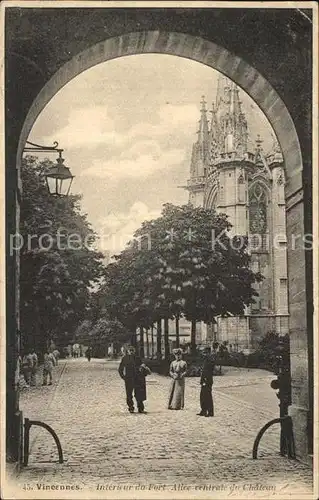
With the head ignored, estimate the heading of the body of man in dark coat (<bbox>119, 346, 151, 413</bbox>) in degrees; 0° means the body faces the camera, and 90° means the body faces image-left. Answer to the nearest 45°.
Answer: approximately 0°

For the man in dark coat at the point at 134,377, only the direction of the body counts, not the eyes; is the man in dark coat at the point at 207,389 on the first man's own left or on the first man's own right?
on the first man's own left

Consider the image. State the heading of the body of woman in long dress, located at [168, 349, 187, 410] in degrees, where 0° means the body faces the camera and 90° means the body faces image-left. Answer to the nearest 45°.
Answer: approximately 0°

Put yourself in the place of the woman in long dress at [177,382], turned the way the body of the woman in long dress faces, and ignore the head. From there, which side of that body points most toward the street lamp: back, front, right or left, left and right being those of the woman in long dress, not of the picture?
front

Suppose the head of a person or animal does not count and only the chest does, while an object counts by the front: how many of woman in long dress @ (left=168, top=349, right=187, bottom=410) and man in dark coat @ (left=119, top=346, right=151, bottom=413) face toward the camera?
2

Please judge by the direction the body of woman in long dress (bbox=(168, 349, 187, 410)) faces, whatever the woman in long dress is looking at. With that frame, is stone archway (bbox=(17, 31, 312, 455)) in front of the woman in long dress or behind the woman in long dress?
in front
